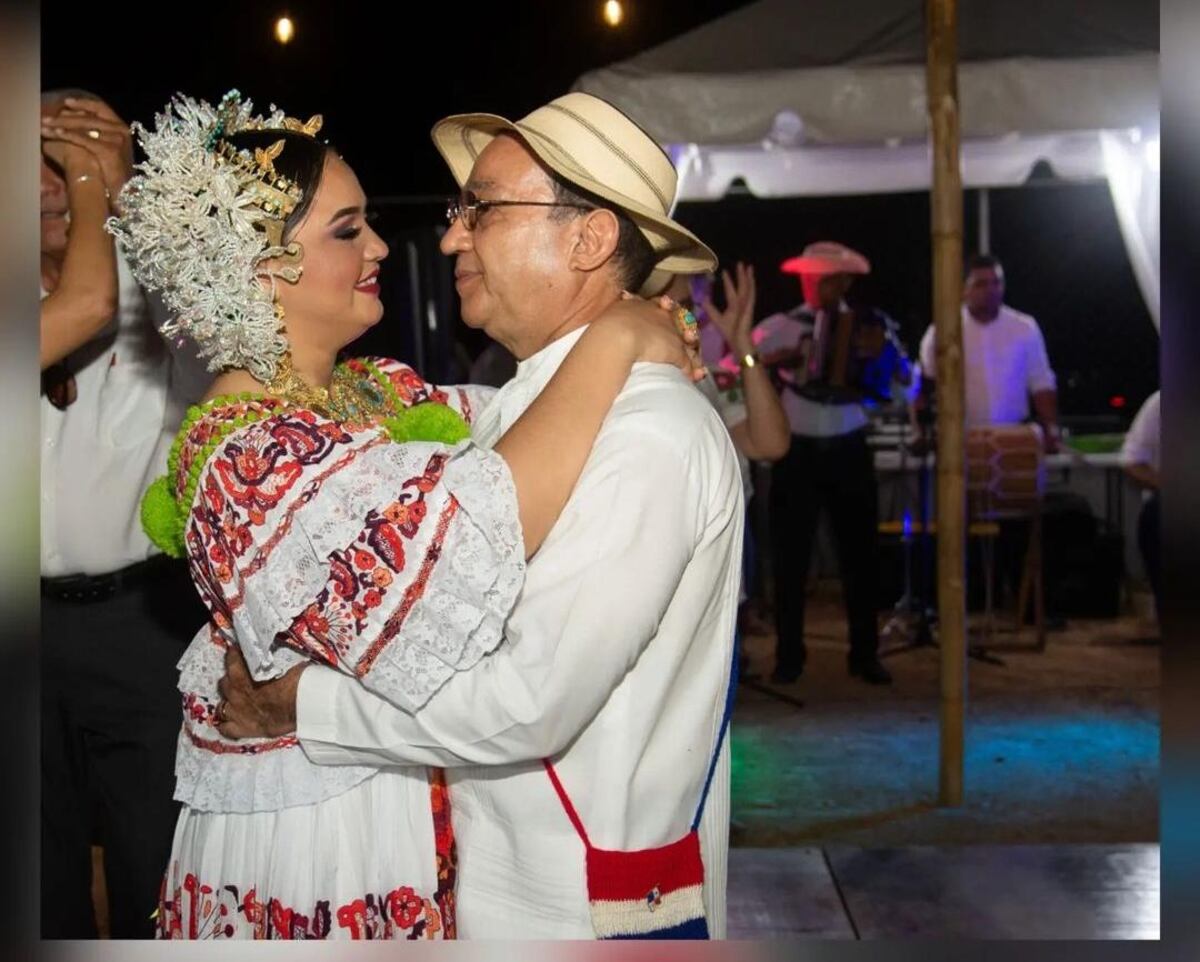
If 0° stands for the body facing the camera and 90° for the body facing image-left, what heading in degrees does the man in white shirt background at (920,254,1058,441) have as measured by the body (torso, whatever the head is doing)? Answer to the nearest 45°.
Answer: approximately 0°

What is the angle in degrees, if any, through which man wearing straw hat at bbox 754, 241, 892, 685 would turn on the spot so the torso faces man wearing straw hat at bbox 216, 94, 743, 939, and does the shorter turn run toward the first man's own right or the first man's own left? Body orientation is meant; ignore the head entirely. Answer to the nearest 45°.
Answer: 0° — they already face them

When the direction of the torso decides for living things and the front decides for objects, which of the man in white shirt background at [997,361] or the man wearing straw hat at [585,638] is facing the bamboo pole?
the man in white shirt background

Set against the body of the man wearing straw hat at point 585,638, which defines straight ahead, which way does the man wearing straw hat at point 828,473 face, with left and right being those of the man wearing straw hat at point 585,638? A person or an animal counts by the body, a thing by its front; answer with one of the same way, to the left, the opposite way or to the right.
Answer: to the left

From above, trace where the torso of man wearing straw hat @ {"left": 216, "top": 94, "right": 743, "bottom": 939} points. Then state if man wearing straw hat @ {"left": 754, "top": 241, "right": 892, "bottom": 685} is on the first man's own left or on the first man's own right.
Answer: on the first man's own right

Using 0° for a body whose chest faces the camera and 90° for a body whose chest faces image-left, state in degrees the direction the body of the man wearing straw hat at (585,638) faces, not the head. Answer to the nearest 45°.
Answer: approximately 90°
